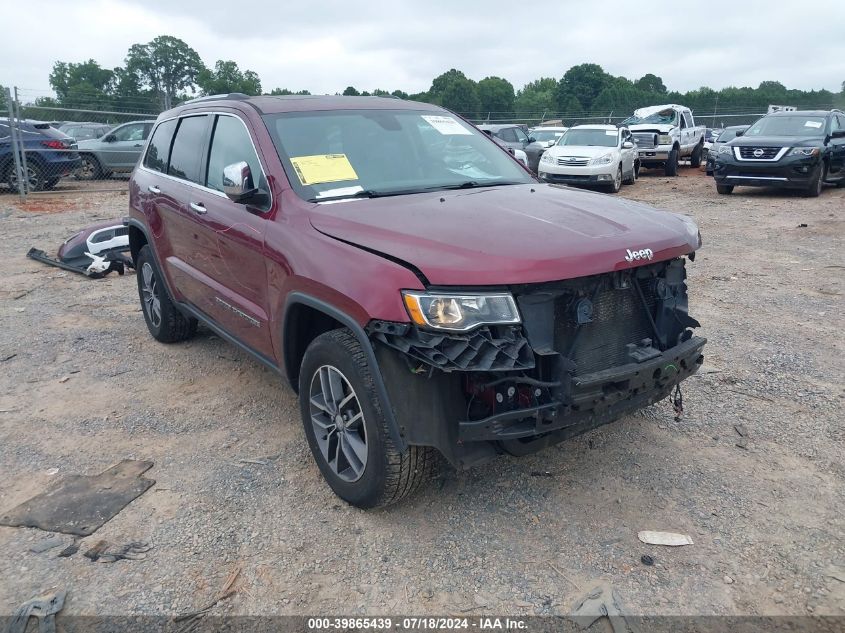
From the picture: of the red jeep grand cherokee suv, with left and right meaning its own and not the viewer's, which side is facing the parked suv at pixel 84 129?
back

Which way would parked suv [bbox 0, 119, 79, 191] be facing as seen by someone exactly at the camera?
facing away from the viewer and to the left of the viewer

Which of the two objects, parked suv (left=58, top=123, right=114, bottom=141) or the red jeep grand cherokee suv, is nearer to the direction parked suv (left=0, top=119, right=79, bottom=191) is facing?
the parked suv

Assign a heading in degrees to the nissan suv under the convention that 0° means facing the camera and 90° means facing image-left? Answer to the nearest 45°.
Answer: approximately 45°

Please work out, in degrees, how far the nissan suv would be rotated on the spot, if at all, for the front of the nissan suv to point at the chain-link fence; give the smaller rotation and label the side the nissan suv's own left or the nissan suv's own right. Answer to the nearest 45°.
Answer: approximately 45° to the nissan suv's own right

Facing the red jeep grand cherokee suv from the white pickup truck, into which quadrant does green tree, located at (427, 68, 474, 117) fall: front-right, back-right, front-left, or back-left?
back-right

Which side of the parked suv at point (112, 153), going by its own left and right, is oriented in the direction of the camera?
left

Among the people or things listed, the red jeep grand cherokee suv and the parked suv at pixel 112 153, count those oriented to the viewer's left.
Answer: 1

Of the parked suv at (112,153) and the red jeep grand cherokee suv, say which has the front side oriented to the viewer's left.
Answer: the parked suv
